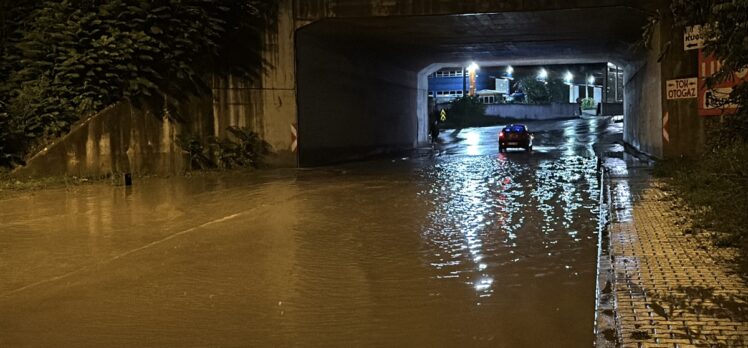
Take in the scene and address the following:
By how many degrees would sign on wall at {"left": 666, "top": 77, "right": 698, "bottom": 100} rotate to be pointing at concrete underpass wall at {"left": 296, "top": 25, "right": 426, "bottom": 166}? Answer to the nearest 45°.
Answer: approximately 90° to its right

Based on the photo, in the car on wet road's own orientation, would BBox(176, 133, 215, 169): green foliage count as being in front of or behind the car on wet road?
behind

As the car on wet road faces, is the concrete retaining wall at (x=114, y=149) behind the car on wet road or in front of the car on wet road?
behind

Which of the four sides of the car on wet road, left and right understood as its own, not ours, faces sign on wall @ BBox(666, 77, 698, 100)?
back

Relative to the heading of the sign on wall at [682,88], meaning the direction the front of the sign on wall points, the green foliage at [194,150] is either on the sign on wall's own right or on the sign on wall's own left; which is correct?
on the sign on wall's own right

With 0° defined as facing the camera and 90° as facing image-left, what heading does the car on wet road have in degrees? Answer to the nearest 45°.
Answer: approximately 180°

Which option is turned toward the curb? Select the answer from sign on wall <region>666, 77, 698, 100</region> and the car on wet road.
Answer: the sign on wall

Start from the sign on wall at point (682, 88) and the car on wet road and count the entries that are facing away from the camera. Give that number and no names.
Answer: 1
